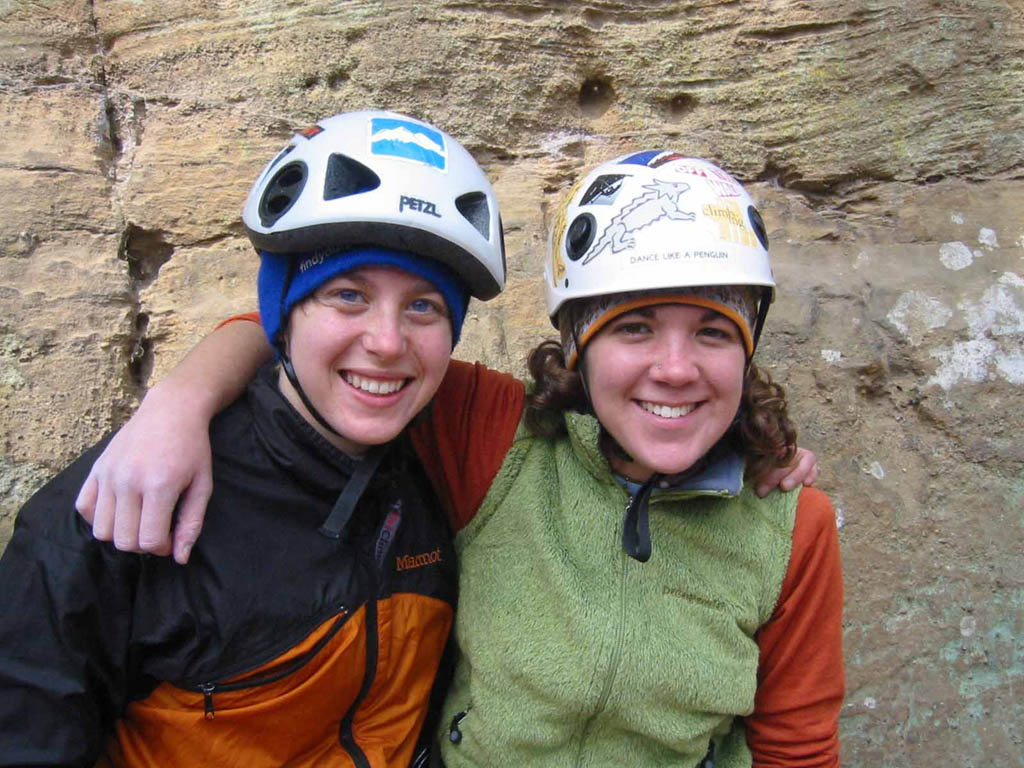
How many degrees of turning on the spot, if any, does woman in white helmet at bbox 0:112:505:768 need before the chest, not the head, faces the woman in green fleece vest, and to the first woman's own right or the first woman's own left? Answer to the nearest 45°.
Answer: approximately 45° to the first woman's own left

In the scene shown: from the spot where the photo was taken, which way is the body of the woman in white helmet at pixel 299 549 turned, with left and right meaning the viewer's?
facing the viewer and to the right of the viewer

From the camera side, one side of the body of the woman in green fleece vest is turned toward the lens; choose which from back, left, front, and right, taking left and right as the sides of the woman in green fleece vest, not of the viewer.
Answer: front

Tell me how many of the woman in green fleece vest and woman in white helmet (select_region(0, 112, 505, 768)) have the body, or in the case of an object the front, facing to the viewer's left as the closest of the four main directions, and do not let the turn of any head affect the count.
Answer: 0

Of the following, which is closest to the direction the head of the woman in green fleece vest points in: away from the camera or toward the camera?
toward the camera

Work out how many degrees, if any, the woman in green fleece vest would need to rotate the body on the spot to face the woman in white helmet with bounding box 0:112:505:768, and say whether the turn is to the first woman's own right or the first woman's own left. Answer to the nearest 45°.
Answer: approximately 90° to the first woman's own right
